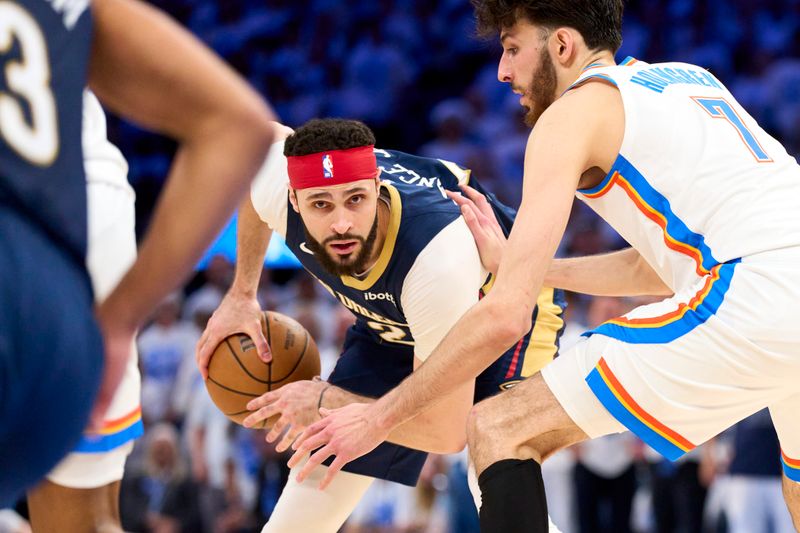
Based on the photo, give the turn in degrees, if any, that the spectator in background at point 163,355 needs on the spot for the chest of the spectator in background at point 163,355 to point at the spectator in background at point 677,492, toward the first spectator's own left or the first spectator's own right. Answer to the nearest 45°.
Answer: approximately 45° to the first spectator's own left

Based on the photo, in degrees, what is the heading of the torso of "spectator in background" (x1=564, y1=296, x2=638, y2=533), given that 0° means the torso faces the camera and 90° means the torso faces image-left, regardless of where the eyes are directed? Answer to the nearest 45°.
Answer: approximately 0°

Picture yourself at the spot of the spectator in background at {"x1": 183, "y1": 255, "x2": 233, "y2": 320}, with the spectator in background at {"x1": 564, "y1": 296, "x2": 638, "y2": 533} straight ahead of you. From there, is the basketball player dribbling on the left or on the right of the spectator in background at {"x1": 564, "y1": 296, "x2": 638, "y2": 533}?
right

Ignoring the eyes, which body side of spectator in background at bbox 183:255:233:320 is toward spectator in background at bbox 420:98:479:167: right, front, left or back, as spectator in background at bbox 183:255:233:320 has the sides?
left

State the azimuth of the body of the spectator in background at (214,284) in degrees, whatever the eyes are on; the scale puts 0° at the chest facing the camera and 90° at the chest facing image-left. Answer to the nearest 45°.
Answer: approximately 0°

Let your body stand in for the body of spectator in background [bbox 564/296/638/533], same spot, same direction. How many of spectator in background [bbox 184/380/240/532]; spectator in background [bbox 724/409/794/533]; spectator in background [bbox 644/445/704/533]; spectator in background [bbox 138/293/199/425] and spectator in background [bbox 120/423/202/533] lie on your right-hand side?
3

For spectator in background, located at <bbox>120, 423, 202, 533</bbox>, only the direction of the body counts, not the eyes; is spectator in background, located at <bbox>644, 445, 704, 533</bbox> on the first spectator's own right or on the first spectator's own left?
on the first spectator's own left

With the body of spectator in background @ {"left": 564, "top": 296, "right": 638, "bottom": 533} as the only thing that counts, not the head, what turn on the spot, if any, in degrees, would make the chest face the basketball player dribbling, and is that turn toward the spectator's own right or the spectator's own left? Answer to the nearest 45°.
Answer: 0° — they already face them
